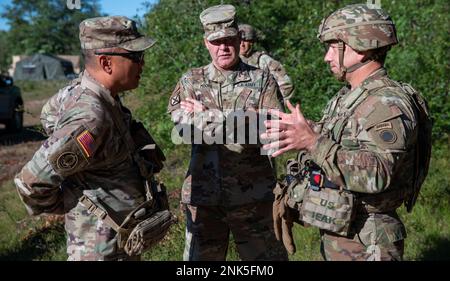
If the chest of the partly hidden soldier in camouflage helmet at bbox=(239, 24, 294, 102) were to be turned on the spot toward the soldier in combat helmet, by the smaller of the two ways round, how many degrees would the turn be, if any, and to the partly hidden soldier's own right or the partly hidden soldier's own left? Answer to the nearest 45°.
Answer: approximately 45° to the partly hidden soldier's own left

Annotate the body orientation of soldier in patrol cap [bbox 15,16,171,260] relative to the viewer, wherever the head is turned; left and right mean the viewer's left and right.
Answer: facing to the right of the viewer

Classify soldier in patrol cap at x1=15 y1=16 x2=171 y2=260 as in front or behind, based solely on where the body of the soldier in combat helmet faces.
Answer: in front

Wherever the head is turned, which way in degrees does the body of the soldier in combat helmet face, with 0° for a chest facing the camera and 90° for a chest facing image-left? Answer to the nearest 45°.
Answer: approximately 90°

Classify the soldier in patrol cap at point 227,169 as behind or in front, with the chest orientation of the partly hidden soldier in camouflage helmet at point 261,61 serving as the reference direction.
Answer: in front

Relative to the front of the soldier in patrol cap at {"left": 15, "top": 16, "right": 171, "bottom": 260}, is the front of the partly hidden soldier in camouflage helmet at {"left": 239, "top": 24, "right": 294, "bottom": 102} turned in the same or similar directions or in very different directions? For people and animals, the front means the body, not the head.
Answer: very different directions

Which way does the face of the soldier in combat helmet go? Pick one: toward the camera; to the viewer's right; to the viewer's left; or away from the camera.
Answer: to the viewer's left

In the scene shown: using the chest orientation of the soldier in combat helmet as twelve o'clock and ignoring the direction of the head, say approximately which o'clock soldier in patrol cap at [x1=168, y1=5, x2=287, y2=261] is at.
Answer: The soldier in patrol cap is roughly at 1 o'clock from the soldier in combat helmet.

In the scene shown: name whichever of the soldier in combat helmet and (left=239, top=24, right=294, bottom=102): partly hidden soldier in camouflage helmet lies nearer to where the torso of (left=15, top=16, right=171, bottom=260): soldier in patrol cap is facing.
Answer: the soldier in combat helmet

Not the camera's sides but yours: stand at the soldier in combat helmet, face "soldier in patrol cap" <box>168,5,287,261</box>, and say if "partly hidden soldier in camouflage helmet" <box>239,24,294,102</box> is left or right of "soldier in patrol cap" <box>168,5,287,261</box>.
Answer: right

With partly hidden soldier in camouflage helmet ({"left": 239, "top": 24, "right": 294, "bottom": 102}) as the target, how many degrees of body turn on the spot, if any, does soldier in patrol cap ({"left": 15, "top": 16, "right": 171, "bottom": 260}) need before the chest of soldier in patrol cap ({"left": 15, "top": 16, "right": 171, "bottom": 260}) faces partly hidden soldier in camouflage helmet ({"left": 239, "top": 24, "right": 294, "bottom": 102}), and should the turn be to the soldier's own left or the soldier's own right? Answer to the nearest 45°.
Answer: approximately 45° to the soldier's own left

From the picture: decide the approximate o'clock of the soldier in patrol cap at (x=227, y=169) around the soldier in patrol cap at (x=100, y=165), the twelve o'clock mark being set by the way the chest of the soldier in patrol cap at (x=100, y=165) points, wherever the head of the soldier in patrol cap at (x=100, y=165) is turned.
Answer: the soldier in patrol cap at (x=227, y=169) is roughly at 11 o'clock from the soldier in patrol cap at (x=100, y=165).

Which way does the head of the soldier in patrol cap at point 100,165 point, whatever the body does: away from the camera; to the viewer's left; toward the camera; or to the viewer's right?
to the viewer's right
